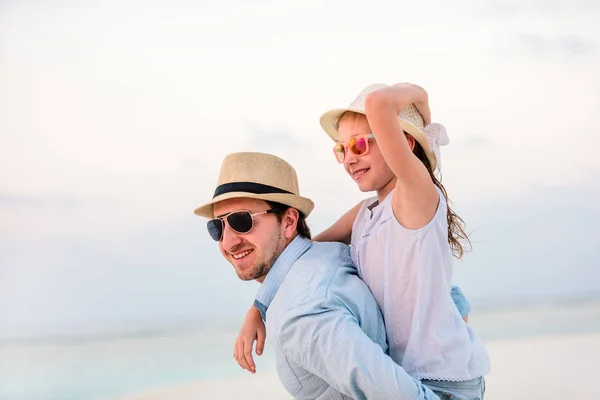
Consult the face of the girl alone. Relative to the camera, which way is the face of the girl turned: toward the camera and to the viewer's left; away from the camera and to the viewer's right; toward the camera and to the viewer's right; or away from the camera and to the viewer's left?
toward the camera and to the viewer's left

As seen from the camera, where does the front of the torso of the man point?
to the viewer's left

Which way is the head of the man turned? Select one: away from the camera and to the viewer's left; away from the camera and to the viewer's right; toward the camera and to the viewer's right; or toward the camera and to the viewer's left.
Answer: toward the camera and to the viewer's left

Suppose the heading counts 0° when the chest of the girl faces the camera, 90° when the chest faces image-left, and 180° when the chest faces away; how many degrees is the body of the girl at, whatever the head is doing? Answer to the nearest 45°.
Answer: approximately 45°
